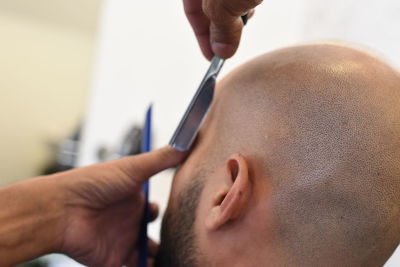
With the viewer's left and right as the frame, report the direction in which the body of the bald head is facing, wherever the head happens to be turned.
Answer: facing away from the viewer and to the left of the viewer
